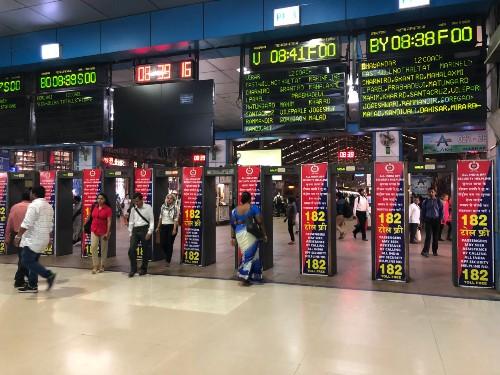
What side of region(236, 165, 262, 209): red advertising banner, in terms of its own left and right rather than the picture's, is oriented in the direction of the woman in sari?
front

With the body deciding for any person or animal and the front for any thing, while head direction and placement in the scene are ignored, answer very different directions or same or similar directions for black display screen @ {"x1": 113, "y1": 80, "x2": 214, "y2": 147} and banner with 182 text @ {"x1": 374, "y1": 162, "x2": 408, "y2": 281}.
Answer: same or similar directions

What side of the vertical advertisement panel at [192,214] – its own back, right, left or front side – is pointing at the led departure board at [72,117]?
right

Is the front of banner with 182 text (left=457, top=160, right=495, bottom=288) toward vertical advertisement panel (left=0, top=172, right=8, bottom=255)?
no

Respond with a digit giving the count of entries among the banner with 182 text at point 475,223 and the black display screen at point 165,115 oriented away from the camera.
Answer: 0

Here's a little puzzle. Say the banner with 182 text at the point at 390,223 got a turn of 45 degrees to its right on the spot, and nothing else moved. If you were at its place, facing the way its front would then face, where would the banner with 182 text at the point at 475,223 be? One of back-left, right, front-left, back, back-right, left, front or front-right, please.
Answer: back-left

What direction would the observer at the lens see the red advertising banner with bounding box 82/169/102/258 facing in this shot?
facing the viewer

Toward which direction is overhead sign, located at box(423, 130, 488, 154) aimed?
toward the camera

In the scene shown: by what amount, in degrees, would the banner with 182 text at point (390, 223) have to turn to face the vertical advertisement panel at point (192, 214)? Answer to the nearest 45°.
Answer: approximately 90° to its right

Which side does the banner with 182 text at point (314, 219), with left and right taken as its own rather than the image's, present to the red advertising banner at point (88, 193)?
right

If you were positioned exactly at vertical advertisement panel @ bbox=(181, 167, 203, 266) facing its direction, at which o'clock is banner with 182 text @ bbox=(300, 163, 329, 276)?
The banner with 182 text is roughly at 10 o'clock from the vertical advertisement panel.

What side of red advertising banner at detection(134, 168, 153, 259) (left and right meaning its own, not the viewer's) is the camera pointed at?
front

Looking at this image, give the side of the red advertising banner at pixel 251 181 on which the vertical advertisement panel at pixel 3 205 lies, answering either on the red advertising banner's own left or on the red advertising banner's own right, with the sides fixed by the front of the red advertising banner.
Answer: on the red advertising banner's own right

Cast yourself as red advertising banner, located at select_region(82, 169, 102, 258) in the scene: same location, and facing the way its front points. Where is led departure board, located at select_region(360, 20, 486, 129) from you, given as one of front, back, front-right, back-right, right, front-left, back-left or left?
front-left

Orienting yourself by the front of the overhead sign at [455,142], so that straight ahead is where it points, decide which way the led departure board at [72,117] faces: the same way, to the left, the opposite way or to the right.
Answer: the same way
